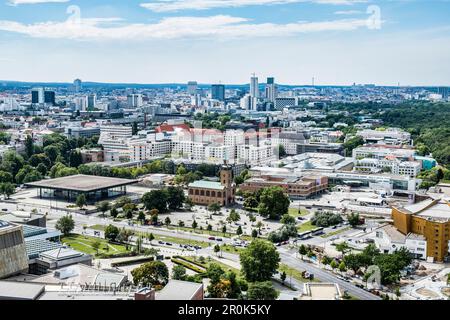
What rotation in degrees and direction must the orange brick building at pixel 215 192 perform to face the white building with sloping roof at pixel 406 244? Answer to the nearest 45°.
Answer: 0° — it already faces it

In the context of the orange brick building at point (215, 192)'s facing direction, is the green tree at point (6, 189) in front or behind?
behind

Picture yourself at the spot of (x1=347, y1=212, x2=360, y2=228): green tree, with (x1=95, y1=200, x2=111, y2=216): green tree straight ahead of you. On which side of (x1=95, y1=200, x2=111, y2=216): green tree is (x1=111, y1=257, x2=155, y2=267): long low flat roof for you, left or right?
left

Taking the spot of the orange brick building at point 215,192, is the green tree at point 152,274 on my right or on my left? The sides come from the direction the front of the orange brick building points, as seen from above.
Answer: on my right

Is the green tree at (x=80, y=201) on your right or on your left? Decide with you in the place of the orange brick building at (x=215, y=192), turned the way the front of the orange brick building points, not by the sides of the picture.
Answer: on your right

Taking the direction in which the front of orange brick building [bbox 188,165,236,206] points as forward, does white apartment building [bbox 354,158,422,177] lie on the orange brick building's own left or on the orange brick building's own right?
on the orange brick building's own left

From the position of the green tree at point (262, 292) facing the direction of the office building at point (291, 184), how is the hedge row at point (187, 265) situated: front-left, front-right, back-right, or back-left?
front-left

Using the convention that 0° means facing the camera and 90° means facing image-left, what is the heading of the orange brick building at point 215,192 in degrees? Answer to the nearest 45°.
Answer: approximately 315°

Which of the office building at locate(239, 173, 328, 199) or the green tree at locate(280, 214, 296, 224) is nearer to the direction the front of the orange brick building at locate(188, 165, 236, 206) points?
the green tree

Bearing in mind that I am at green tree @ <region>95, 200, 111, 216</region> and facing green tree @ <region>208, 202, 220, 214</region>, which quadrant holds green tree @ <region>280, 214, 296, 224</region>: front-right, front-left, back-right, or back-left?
front-right

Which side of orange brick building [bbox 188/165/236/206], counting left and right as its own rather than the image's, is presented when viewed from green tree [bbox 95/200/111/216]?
right

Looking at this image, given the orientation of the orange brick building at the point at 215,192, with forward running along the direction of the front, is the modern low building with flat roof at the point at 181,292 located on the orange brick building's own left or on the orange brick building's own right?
on the orange brick building's own right
